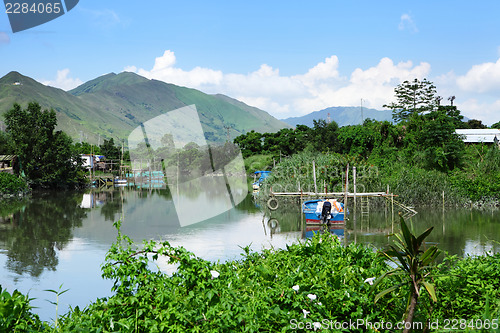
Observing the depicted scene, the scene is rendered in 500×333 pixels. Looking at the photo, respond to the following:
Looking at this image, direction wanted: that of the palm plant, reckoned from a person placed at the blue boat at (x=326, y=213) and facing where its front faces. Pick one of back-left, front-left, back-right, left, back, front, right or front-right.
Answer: back

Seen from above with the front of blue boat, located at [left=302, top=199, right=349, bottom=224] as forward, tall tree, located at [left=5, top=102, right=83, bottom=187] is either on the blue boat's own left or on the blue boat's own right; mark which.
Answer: on the blue boat's own left

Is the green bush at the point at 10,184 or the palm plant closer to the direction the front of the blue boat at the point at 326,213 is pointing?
the green bush

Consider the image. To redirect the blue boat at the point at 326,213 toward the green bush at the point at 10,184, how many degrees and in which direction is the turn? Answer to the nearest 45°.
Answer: approximately 45° to its left

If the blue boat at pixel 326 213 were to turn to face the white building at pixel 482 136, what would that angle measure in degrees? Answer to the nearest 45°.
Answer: approximately 45° to its right

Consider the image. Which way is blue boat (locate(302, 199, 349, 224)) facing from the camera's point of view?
away from the camera

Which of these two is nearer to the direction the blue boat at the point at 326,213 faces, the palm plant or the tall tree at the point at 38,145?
the tall tree
